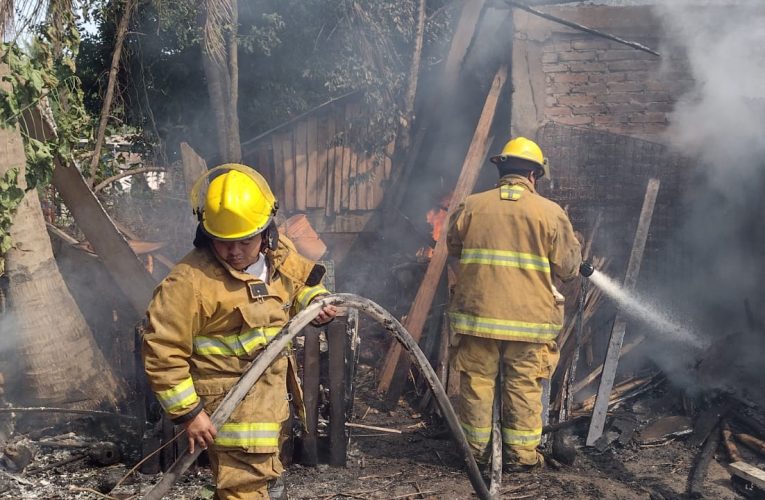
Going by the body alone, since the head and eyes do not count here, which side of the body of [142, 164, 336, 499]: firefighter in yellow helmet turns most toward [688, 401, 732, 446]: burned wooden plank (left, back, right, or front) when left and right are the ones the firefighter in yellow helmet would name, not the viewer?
left

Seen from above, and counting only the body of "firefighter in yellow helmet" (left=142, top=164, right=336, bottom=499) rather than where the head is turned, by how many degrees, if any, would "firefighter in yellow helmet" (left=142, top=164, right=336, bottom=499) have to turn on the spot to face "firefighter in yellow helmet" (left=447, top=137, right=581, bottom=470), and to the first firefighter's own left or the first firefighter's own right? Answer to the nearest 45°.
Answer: approximately 90° to the first firefighter's own left

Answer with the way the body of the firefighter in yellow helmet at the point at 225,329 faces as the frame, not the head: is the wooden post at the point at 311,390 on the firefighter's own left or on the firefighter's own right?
on the firefighter's own left

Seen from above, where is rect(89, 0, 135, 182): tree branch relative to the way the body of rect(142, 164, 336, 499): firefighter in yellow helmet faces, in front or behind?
behind

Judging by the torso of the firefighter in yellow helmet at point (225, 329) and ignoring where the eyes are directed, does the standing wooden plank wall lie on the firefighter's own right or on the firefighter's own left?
on the firefighter's own left

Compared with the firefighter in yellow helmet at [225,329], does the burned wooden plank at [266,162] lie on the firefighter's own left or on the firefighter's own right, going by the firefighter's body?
on the firefighter's own left

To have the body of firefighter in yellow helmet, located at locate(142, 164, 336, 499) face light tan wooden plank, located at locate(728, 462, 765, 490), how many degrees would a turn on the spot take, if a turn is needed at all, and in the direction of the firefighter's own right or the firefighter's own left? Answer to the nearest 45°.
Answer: approximately 45° to the firefighter's own left

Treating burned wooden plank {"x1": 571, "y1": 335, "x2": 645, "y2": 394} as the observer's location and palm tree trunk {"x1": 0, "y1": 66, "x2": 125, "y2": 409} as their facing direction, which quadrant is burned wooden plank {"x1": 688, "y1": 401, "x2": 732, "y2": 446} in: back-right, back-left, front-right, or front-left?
back-left

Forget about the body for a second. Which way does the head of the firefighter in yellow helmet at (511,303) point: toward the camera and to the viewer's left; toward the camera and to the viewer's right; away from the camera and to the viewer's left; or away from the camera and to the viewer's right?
away from the camera and to the viewer's right

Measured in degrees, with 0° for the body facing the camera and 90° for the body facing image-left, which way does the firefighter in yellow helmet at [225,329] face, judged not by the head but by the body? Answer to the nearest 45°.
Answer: approximately 315°

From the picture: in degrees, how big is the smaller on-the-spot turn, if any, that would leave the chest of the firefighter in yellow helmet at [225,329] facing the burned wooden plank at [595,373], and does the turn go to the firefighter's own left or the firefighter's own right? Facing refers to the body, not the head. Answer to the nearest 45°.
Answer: approximately 90° to the firefighter's own left
